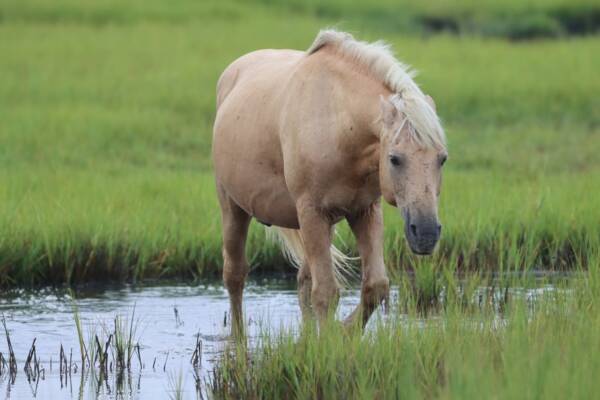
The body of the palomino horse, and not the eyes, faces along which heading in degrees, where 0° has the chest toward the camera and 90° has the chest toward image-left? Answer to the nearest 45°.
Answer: approximately 315°
